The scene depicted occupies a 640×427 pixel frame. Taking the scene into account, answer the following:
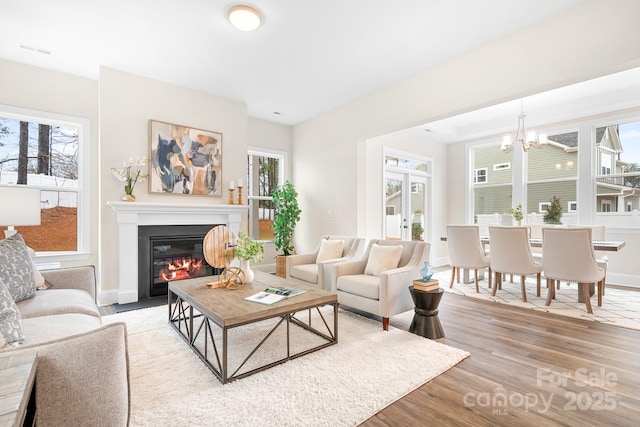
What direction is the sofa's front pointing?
to the viewer's right

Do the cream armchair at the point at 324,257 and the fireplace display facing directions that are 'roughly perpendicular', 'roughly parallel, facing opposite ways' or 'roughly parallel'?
roughly perpendicular

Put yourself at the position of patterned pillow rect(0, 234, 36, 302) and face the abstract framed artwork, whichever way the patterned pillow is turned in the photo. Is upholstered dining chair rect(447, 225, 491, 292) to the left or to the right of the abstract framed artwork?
right

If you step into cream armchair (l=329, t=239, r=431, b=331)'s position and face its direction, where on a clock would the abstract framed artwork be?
The abstract framed artwork is roughly at 2 o'clock from the cream armchair.

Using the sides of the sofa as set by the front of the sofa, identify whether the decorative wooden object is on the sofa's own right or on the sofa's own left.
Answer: on the sofa's own left

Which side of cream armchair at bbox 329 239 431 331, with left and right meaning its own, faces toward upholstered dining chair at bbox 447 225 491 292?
back

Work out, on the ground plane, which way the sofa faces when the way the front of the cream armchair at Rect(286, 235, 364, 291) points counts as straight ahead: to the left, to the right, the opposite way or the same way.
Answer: the opposite way

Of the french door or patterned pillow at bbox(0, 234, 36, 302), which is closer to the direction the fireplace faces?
the patterned pillow

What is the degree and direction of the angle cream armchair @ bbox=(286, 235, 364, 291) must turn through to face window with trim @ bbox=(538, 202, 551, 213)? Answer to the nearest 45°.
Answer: approximately 135° to its left

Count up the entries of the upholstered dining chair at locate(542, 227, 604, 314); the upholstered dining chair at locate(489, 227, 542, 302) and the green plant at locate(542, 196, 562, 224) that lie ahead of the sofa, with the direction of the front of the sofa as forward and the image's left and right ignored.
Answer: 3

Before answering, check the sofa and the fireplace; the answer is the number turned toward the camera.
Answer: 1

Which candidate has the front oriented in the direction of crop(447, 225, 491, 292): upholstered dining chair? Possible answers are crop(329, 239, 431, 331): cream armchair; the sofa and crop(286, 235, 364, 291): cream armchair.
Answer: the sofa

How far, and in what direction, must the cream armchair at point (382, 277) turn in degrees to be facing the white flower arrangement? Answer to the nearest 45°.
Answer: approximately 45° to its right
